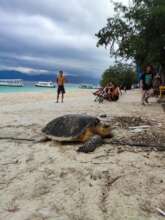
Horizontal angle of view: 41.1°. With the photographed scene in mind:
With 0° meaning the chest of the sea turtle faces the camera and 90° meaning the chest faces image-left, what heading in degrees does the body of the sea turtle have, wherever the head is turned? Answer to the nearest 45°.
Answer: approximately 270°

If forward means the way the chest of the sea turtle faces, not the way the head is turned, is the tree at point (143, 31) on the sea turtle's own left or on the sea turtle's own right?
on the sea turtle's own left

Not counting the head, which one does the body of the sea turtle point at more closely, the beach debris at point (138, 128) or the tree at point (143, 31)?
the beach debris

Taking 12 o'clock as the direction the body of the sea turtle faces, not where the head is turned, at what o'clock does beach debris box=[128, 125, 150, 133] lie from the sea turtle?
The beach debris is roughly at 11 o'clock from the sea turtle.

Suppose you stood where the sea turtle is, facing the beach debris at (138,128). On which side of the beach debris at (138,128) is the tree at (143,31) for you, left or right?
left
